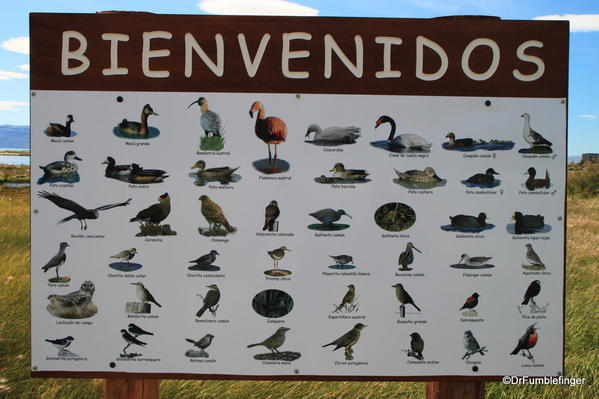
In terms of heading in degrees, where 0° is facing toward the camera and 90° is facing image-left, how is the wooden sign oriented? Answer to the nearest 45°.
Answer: approximately 0°
